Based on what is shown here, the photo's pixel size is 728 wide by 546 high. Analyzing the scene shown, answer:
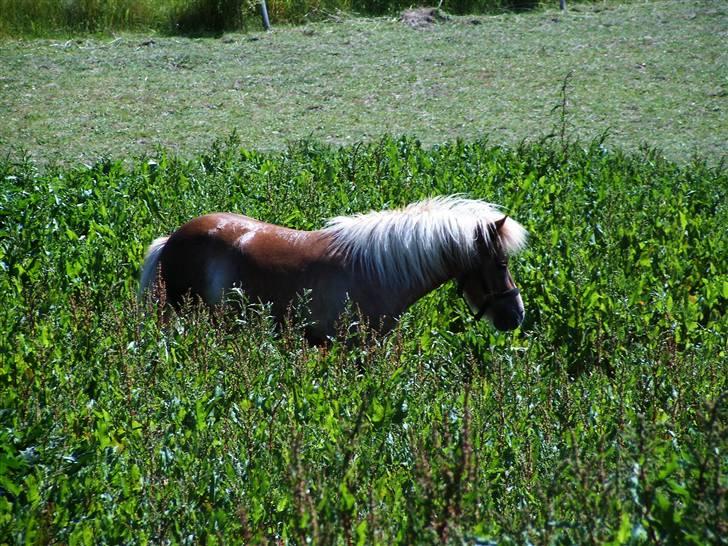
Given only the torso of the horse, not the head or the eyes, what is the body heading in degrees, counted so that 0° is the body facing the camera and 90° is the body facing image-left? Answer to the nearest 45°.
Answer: approximately 270°
